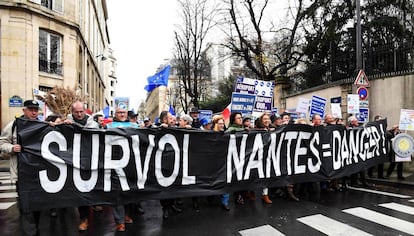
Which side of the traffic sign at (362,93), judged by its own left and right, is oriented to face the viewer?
front

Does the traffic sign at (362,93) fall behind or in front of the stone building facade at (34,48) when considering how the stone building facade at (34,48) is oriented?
in front

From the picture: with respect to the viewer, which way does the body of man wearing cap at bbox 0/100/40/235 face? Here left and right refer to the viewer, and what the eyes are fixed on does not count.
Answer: facing the viewer and to the right of the viewer

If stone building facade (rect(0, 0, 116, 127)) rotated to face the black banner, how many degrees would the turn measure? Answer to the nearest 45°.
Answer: approximately 45° to its right

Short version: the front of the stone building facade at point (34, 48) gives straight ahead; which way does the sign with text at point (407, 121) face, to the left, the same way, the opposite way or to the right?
to the right

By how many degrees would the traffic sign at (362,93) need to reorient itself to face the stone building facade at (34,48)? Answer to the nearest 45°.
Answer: approximately 90° to its right

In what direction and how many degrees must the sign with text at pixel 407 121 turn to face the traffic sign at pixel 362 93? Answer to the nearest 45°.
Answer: approximately 135° to its right

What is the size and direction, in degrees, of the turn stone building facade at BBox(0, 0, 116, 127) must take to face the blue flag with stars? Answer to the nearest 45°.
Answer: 0° — it already faces it

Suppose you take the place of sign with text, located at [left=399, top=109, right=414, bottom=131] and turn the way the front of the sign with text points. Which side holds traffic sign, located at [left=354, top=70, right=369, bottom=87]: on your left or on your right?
on your right

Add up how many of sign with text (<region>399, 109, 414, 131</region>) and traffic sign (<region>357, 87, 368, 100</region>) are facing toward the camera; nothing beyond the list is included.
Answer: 2

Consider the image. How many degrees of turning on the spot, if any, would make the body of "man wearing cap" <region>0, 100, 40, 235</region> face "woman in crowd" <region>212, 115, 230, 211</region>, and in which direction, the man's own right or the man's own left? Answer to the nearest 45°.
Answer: approximately 45° to the man's own left

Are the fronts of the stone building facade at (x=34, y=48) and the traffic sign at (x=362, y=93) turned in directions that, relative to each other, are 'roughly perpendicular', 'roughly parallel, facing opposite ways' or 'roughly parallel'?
roughly perpendicular
